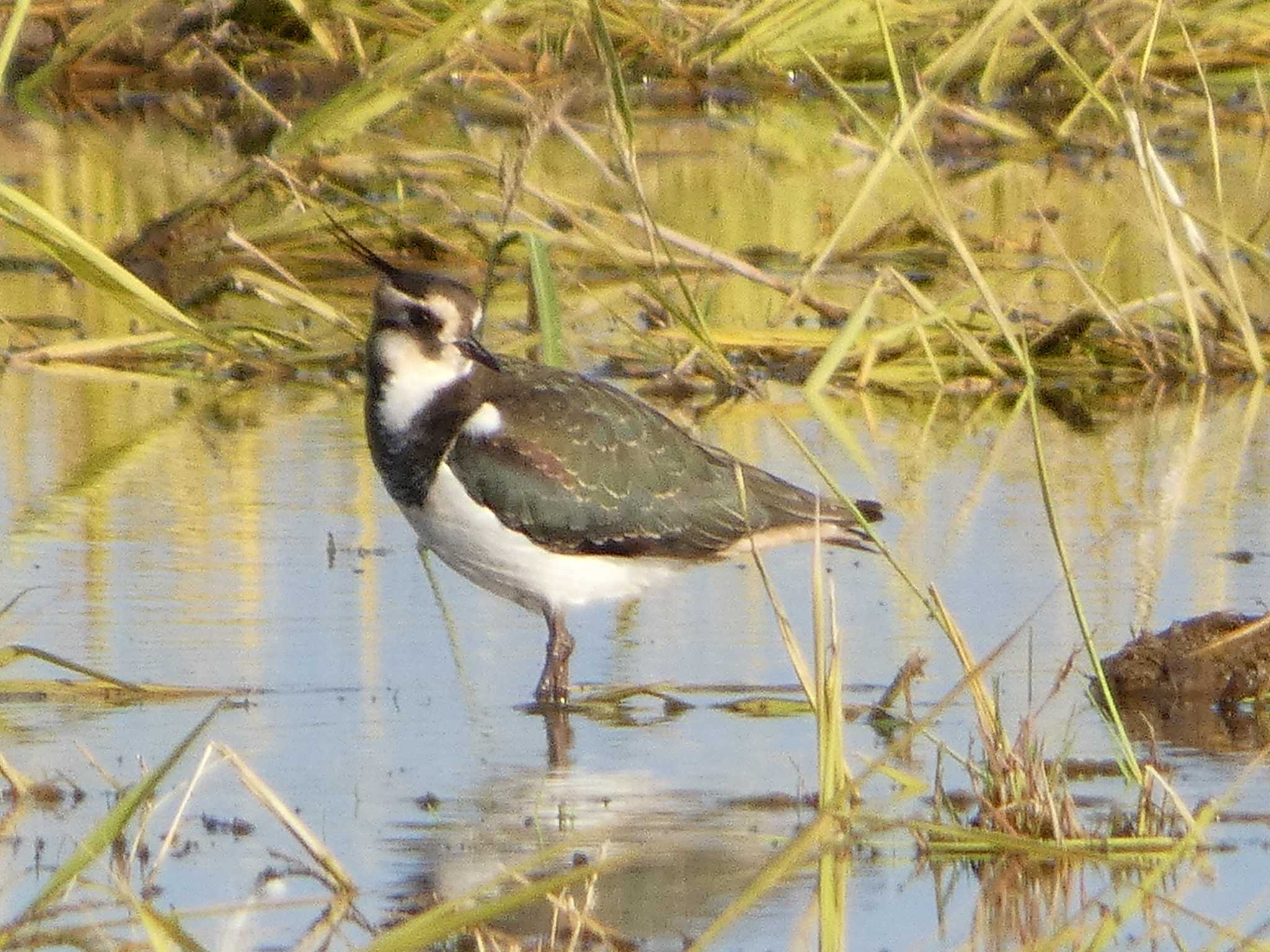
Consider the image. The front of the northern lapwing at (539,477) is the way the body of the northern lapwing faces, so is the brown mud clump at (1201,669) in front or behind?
behind

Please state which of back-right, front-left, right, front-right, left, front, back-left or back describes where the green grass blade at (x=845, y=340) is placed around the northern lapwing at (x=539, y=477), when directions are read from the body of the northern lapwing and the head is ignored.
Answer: back-right

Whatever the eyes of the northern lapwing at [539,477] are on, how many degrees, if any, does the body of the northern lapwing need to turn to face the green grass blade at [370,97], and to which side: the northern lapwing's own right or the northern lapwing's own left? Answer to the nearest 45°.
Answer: approximately 90° to the northern lapwing's own right

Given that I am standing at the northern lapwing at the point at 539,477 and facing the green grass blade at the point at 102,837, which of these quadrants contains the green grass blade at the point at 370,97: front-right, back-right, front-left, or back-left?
back-right

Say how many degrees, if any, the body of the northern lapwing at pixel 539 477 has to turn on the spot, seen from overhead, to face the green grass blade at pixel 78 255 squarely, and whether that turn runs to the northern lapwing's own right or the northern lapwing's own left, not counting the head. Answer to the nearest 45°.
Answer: approximately 90° to the northern lapwing's own right

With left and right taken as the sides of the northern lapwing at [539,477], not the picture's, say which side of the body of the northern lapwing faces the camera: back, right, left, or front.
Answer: left

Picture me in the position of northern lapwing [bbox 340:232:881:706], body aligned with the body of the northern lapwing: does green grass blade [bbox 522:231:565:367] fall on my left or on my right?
on my right
